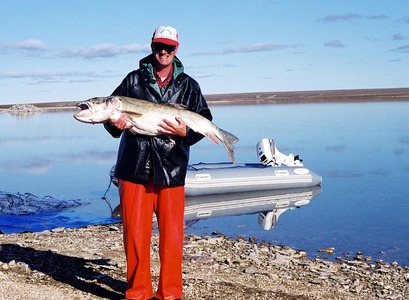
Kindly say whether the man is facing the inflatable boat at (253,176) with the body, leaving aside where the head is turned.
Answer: no

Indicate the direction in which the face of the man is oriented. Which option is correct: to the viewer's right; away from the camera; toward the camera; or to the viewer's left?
toward the camera

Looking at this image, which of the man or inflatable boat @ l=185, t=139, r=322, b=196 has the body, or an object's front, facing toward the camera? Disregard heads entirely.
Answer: the man

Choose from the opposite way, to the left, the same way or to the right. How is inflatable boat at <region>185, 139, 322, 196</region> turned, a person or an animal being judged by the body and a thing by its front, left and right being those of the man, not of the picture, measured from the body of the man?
to the right

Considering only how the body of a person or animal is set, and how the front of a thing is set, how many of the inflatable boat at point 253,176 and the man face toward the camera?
1

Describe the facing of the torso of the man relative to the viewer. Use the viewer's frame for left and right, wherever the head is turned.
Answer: facing the viewer

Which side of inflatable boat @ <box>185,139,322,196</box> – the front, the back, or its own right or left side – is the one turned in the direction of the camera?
left

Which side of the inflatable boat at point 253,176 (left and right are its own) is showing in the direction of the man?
left
